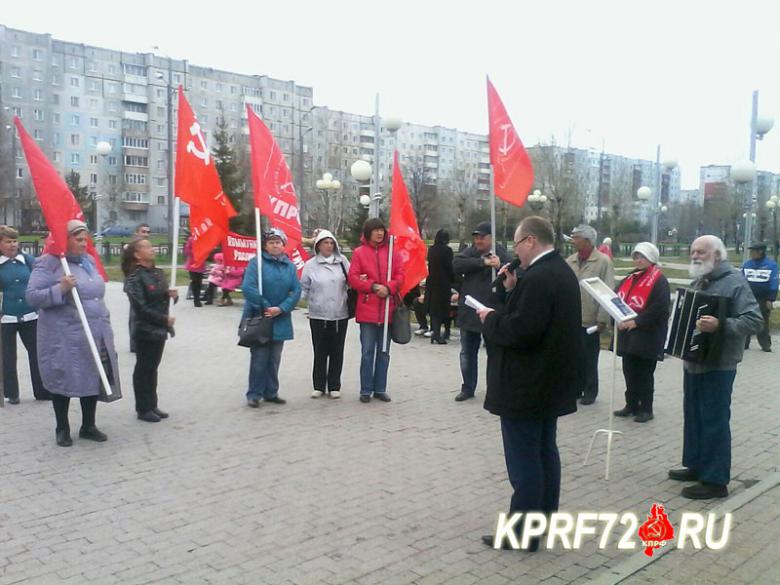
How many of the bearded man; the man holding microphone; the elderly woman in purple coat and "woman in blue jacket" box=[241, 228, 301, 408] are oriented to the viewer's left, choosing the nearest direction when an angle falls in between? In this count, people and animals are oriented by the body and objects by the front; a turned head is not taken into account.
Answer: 2

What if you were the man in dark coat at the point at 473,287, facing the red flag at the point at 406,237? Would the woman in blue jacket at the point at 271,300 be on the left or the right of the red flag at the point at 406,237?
left

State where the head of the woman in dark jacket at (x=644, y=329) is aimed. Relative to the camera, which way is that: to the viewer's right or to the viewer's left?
to the viewer's left

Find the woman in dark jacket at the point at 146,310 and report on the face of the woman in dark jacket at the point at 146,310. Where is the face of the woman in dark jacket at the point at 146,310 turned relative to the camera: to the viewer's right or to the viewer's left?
to the viewer's right

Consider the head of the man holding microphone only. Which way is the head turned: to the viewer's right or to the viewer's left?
to the viewer's left

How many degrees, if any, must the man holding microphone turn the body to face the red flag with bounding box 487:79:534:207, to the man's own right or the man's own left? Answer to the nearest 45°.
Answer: approximately 90° to the man's own right

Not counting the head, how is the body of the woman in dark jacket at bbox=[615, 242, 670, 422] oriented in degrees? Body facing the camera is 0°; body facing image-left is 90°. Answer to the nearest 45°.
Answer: approximately 45°

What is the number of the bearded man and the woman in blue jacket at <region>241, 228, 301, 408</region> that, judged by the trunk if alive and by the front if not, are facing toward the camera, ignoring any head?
1

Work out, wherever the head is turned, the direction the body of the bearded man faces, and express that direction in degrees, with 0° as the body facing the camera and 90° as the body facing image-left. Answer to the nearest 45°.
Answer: approximately 90°

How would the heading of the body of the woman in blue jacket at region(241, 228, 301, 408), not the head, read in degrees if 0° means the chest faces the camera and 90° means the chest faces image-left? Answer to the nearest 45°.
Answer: approximately 0°

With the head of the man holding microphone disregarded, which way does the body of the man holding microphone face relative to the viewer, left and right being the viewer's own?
facing to the left of the viewer

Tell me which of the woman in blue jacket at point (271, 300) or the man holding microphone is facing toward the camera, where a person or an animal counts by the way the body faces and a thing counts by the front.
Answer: the woman in blue jacket

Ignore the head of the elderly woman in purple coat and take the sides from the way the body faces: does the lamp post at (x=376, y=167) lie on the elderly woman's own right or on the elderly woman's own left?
on the elderly woman's own left
